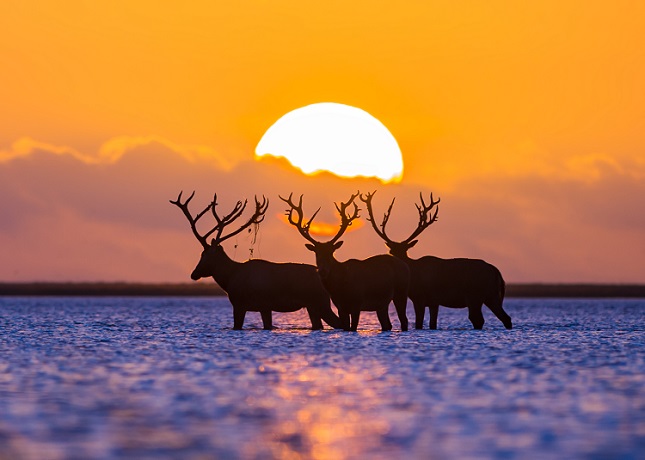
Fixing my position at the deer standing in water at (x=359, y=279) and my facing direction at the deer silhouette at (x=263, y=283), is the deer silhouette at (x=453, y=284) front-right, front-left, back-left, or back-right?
back-right

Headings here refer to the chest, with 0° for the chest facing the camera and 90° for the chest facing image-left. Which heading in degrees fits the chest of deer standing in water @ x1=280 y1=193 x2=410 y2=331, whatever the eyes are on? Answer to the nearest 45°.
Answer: approximately 45°

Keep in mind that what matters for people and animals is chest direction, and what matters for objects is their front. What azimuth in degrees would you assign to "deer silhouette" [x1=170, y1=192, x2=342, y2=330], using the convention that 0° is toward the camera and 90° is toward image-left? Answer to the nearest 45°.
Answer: approximately 90°

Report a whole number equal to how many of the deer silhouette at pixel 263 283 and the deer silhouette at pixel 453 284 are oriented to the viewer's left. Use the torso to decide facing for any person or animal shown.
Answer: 2

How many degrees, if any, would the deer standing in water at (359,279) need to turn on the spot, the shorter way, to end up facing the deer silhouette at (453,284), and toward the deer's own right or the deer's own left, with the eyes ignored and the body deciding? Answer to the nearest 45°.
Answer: approximately 180°

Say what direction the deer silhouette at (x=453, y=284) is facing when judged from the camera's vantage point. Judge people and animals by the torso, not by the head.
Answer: facing to the left of the viewer
